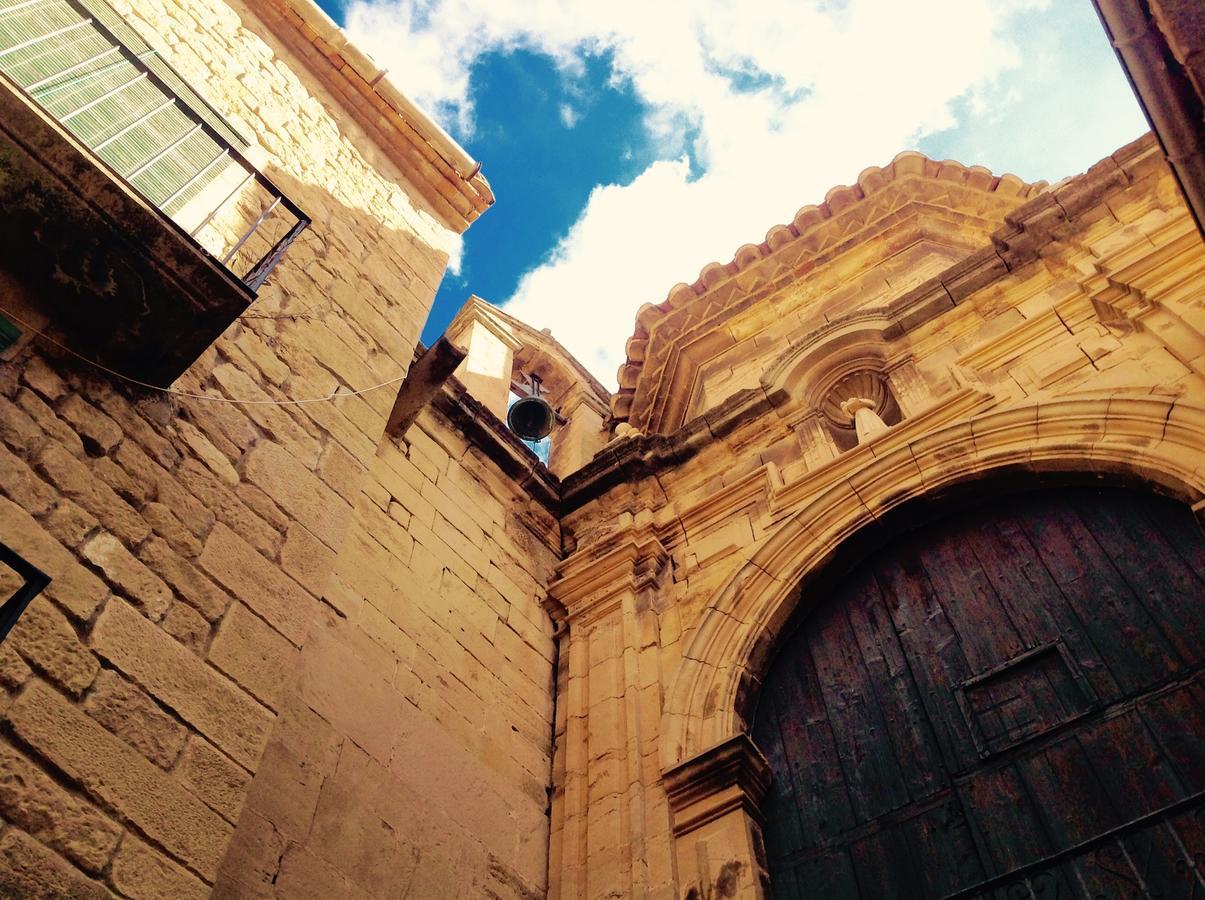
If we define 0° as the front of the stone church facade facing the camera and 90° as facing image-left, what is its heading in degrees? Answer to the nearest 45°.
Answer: approximately 45°
